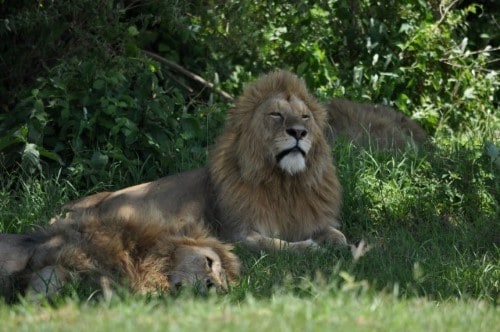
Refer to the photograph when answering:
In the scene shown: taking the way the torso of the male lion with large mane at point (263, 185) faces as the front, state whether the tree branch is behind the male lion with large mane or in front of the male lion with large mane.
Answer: behind

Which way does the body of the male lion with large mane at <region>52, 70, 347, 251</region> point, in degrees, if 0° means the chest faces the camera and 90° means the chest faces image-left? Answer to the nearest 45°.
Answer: approximately 315°

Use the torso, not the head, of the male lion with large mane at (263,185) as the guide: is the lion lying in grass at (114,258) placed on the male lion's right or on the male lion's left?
on the male lion's right

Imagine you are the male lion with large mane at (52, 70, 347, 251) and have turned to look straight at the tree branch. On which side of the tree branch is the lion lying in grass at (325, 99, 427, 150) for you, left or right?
right

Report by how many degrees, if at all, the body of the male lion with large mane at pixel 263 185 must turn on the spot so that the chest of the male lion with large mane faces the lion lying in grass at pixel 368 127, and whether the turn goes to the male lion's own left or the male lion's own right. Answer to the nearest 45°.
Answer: approximately 90° to the male lion's own left

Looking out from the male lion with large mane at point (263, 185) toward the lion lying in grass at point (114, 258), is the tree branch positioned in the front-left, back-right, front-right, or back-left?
back-right
